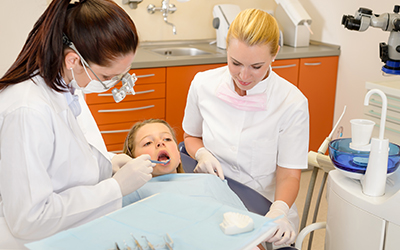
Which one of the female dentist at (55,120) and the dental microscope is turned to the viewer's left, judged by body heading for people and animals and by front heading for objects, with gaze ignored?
the dental microscope

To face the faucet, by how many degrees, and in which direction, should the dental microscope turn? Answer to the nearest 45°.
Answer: approximately 45° to its right

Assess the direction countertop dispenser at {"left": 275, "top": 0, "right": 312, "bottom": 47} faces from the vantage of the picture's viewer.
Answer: facing the viewer and to the right of the viewer

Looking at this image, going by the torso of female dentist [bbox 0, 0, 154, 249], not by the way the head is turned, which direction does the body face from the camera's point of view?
to the viewer's right

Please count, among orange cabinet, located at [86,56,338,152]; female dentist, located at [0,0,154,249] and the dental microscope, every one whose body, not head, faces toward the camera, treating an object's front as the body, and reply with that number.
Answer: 1

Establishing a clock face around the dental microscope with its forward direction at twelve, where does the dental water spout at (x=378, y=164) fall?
The dental water spout is roughly at 9 o'clock from the dental microscope.

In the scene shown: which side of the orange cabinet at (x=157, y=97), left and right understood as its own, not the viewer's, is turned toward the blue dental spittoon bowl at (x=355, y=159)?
front

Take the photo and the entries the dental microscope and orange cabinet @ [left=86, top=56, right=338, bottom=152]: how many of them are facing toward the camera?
1

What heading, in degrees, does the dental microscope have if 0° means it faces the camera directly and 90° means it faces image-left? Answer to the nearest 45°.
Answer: approximately 90°
